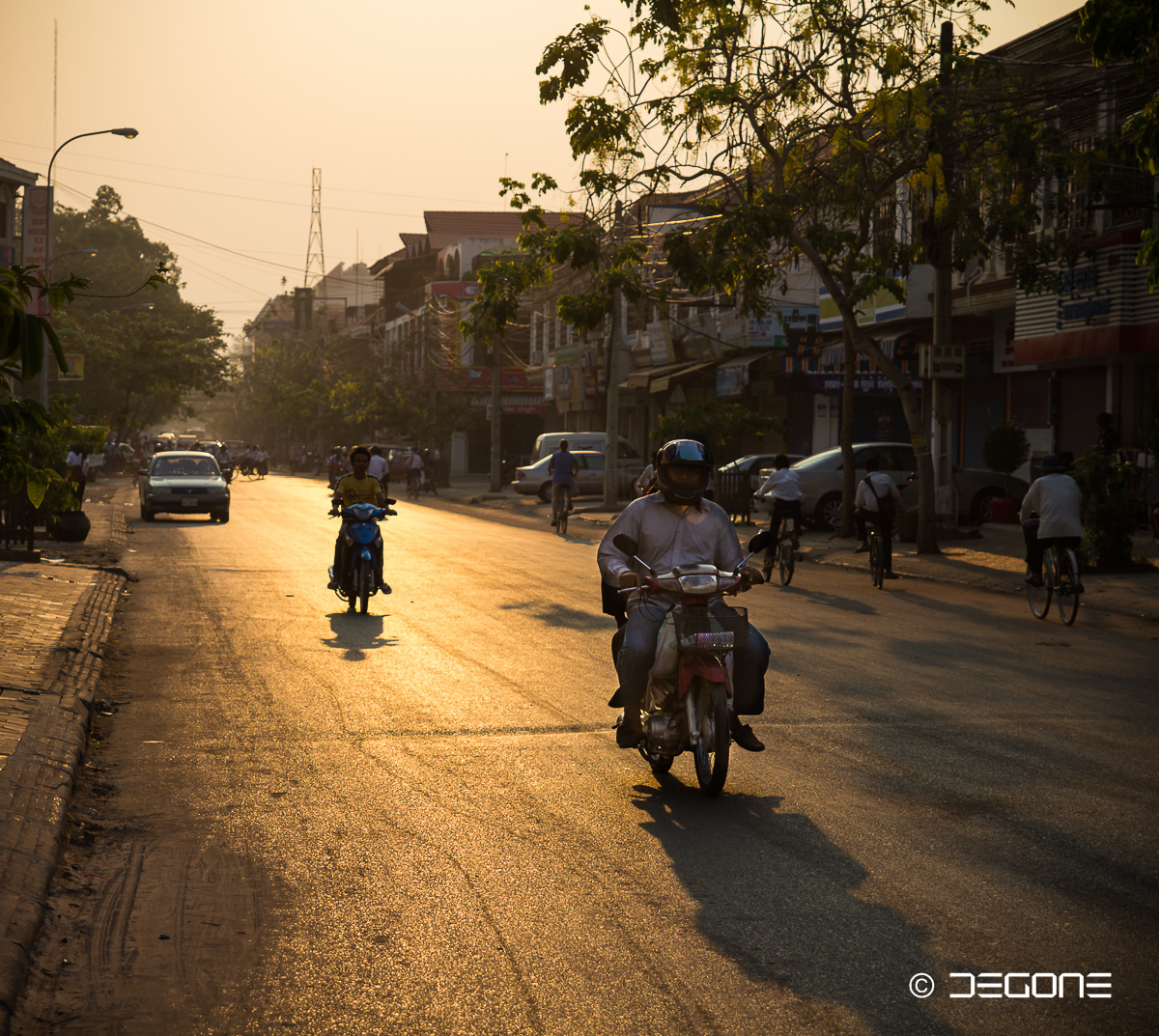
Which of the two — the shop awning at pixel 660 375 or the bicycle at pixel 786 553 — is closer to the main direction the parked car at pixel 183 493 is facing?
the bicycle

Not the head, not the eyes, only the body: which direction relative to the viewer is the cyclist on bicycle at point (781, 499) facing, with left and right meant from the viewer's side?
facing away from the viewer

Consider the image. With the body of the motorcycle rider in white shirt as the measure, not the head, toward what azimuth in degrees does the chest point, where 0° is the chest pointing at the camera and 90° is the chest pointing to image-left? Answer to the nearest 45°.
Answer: approximately 0°

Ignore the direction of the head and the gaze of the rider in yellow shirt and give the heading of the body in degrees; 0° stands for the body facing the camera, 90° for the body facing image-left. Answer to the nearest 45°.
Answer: approximately 0°

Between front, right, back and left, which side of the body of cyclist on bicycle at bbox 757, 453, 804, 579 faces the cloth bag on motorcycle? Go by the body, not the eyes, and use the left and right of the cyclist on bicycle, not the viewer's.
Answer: back

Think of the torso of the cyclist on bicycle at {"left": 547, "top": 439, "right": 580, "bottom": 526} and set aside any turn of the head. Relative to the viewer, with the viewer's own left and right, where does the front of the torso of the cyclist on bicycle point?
facing away from the viewer
